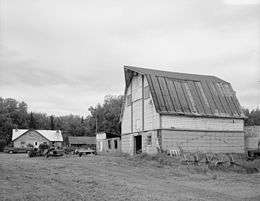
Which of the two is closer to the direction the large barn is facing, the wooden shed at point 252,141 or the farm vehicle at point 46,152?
the farm vehicle

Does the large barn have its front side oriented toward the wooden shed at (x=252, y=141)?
no

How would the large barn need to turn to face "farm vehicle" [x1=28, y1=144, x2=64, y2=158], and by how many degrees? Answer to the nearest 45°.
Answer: approximately 45° to its right

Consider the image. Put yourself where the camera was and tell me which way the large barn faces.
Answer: facing the viewer and to the left of the viewer
